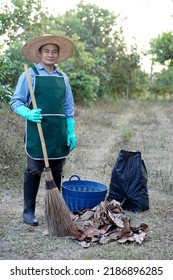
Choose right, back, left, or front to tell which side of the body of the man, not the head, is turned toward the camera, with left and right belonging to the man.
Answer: front

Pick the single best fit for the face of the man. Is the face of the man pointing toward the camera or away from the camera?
toward the camera

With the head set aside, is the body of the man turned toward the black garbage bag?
no

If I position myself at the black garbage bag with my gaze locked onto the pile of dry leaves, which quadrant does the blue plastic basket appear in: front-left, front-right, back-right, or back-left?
front-right
